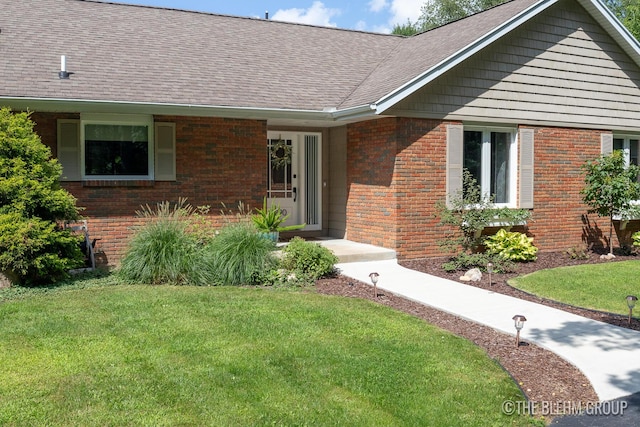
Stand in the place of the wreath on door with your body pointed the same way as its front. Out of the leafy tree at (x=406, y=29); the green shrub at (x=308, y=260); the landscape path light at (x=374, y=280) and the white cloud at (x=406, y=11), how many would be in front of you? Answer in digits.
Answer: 2

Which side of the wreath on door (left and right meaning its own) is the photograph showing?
front

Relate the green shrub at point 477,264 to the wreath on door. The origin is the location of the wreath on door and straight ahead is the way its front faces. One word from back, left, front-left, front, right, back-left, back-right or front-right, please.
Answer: front-left

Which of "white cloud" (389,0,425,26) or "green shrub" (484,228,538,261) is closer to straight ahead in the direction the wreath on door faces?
the green shrub

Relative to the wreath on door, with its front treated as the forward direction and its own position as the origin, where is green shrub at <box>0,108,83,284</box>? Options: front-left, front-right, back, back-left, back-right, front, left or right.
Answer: front-right

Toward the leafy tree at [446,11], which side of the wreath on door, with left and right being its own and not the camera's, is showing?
back

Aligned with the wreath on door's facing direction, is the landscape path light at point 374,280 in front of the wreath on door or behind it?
in front

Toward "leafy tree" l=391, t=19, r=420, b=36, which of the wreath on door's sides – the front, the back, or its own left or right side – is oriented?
back

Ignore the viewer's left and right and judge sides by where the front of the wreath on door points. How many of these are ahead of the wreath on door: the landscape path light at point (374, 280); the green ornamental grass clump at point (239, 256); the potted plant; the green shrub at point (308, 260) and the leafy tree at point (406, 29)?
4

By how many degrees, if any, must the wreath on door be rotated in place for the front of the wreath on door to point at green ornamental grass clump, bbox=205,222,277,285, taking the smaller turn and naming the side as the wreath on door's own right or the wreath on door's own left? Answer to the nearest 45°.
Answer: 0° — it already faces it

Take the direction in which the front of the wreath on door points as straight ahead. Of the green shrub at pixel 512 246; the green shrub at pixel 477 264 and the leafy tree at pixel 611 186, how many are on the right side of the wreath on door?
0

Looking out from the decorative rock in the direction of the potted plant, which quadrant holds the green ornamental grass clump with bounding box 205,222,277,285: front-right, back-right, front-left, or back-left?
front-left

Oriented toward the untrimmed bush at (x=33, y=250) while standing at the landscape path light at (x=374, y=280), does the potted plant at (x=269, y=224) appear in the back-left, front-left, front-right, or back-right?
front-right

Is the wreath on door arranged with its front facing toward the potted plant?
yes

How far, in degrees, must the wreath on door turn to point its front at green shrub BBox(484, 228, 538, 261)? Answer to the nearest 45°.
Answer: approximately 45° to its left

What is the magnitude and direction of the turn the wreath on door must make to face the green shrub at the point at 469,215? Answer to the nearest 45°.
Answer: approximately 45° to its left

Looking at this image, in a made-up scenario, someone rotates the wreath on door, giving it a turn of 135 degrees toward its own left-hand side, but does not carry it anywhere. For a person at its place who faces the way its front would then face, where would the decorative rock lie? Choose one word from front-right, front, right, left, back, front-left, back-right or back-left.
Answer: right
